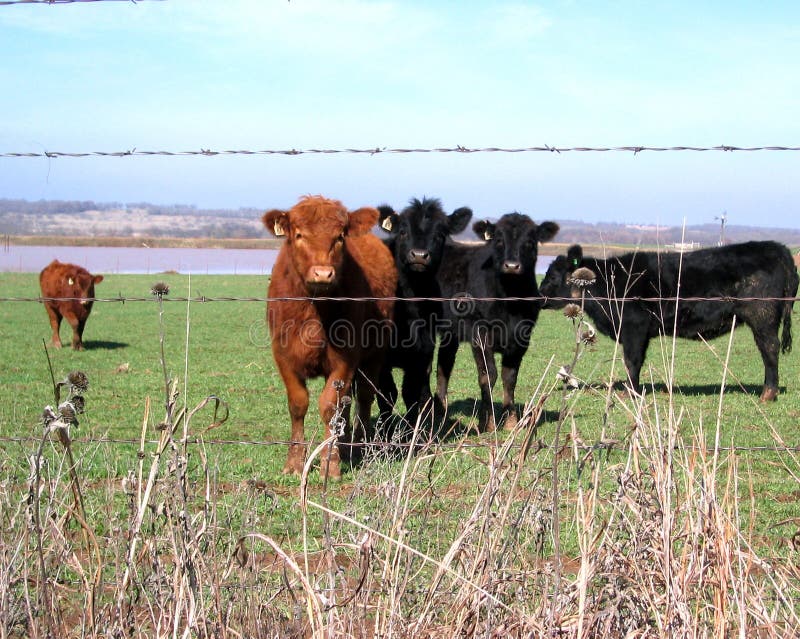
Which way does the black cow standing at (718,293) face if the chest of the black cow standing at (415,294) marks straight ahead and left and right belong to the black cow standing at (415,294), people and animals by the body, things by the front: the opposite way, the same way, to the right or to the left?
to the right

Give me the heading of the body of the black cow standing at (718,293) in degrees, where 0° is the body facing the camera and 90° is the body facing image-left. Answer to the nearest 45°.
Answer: approximately 90°

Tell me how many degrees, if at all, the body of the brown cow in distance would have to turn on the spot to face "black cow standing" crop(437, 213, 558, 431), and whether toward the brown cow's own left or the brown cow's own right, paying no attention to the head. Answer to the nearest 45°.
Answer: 0° — it already faces it

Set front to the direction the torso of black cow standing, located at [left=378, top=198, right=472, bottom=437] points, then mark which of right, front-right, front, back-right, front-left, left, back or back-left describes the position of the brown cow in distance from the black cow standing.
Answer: back-right

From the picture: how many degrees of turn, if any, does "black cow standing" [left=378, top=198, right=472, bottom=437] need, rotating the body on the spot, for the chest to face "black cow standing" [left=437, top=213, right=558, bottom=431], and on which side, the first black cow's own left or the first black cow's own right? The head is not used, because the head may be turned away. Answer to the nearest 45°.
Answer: approximately 135° to the first black cow's own left

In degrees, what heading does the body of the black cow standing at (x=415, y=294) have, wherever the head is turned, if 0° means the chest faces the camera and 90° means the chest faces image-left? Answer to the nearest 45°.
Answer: approximately 0°

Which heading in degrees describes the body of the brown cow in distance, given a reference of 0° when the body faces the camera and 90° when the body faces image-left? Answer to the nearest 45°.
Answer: approximately 315°
